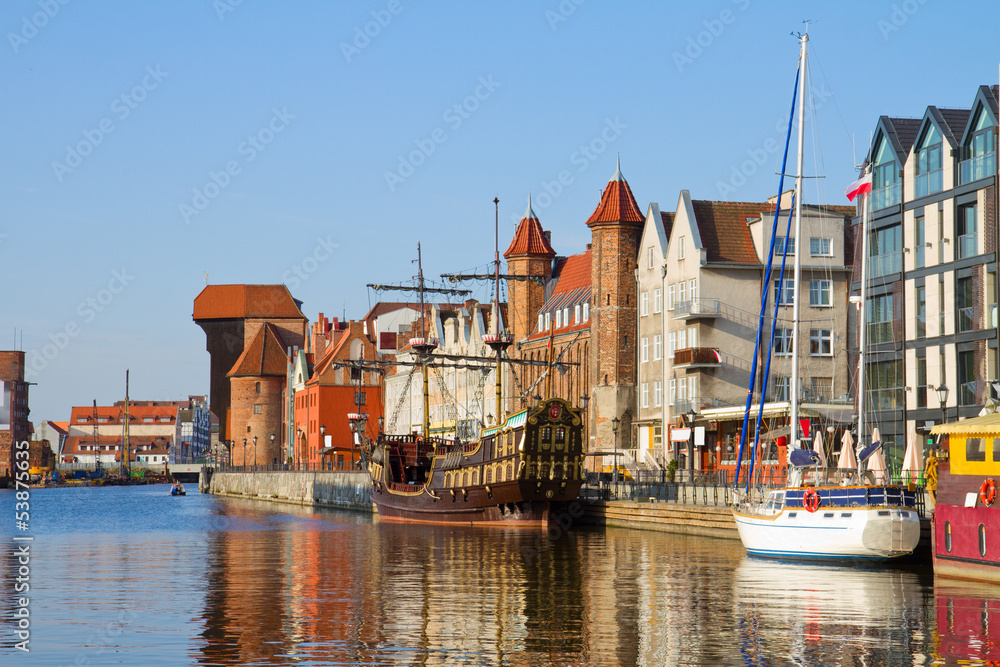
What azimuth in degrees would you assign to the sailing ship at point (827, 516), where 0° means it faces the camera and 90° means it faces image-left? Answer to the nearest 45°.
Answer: approximately 135°
